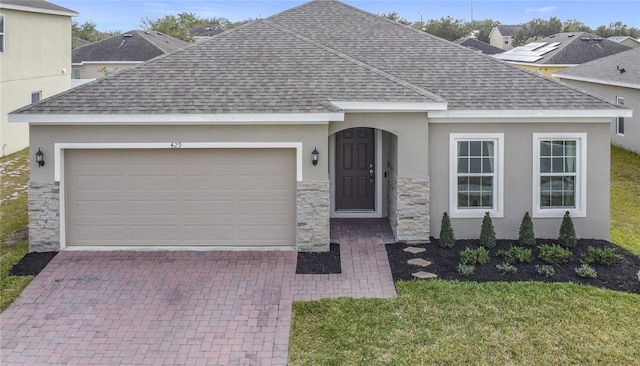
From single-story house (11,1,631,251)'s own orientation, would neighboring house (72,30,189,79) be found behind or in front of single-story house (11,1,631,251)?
behind

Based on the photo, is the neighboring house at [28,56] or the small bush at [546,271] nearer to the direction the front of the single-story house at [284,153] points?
the small bush

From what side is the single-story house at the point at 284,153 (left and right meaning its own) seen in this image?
front

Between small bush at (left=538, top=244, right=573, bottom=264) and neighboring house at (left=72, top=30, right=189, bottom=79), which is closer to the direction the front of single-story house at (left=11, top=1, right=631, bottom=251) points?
the small bush

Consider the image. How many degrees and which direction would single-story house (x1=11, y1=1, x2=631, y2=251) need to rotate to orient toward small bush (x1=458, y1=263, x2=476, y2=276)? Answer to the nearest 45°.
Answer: approximately 45° to its left

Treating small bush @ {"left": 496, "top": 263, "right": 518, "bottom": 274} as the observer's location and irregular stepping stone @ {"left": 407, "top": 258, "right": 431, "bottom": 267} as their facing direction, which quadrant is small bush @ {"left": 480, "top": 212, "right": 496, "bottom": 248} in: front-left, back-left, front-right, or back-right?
front-right

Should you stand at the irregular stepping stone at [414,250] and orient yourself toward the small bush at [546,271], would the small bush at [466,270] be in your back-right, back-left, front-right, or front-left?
front-right

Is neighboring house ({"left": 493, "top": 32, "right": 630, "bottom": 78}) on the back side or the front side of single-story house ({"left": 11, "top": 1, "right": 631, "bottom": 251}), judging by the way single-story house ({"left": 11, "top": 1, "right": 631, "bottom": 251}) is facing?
on the back side
